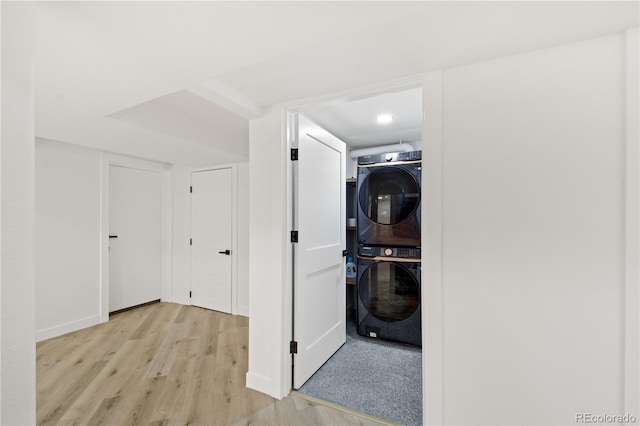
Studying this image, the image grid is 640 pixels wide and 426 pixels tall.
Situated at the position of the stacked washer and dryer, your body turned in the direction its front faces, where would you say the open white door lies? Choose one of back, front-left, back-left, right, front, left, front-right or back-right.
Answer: front-right

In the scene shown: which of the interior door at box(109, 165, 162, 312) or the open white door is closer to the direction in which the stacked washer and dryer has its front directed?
the open white door

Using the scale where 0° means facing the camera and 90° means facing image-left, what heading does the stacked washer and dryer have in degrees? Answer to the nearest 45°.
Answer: approximately 0°

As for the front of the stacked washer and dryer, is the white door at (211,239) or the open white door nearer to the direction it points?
the open white door

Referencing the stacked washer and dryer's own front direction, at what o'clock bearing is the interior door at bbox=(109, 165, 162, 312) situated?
The interior door is roughly at 3 o'clock from the stacked washer and dryer.

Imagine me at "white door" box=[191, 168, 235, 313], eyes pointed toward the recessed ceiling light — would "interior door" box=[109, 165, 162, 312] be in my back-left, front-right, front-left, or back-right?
back-right
